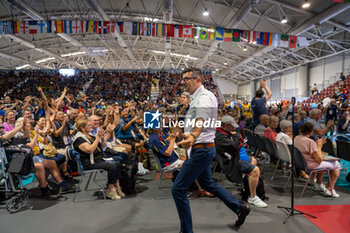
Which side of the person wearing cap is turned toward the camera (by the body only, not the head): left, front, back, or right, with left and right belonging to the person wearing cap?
right

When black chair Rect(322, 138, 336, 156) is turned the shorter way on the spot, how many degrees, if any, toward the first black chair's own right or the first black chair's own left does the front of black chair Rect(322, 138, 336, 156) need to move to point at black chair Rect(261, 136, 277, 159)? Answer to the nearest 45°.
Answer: approximately 45° to the first black chair's own left

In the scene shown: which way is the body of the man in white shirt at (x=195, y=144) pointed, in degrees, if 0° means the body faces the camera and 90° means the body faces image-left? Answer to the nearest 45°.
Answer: approximately 90°

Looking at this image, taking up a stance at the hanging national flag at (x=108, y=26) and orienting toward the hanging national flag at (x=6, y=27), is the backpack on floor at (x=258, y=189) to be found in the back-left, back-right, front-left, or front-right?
back-left

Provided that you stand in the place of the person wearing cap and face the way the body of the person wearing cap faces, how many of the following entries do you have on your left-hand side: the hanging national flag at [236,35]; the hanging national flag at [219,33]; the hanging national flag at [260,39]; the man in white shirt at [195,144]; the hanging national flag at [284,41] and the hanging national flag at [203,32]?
5

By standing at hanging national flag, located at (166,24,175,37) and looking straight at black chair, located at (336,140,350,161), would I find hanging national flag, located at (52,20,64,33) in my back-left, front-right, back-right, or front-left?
back-right

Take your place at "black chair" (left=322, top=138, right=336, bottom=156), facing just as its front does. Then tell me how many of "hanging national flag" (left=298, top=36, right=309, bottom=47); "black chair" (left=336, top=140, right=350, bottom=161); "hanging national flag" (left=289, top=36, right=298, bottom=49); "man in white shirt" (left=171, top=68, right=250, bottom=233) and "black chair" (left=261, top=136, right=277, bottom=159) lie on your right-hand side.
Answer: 2
